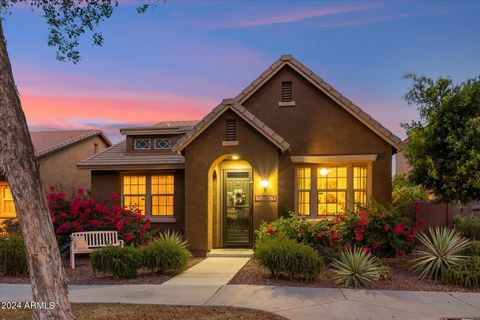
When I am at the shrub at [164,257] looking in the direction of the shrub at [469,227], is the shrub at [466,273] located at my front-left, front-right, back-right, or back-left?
front-right

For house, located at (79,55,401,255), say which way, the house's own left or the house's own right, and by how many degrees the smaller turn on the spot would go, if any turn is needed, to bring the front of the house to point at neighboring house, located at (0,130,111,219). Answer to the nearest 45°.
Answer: approximately 135° to the house's own right

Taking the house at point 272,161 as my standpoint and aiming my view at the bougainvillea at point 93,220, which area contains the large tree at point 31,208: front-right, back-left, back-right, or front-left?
front-left

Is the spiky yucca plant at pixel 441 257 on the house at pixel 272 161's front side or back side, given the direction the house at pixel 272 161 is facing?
on the front side

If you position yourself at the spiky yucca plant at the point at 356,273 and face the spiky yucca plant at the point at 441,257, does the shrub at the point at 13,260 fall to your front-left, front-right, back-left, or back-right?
back-left

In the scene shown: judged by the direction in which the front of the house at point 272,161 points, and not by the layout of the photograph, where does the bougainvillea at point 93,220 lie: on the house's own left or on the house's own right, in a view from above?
on the house's own right

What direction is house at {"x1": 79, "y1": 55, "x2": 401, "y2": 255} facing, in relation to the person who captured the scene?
facing the viewer

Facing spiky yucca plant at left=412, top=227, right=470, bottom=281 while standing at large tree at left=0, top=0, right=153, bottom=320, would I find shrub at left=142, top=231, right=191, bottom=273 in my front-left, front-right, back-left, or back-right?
front-left

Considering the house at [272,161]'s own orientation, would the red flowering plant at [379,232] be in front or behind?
in front

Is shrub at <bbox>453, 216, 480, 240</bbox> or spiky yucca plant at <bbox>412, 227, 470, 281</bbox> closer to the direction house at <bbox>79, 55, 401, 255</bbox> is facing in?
the spiky yucca plant
